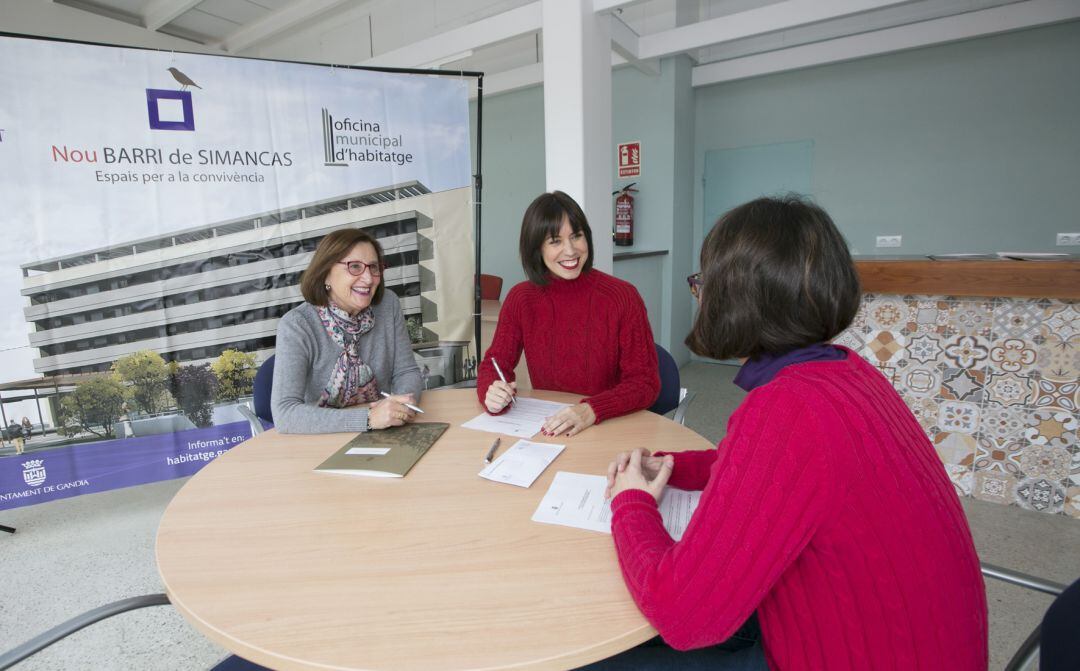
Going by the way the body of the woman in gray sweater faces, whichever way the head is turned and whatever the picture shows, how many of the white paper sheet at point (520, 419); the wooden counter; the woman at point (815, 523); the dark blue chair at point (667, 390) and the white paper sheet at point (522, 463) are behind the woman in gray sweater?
0

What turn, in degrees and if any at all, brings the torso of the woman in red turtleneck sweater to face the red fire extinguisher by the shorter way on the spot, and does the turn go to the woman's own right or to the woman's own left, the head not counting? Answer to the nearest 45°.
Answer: approximately 180°

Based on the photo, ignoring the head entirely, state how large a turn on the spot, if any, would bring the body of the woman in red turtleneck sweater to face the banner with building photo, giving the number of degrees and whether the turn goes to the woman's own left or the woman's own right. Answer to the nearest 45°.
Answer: approximately 90° to the woman's own right

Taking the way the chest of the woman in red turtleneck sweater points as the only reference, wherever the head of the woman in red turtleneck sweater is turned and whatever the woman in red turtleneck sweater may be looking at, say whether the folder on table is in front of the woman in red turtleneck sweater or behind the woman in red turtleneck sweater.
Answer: in front

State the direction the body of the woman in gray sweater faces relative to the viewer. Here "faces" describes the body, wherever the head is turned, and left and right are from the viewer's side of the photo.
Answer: facing the viewer and to the right of the viewer

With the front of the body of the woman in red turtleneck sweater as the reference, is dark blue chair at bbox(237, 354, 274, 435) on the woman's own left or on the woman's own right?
on the woman's own right

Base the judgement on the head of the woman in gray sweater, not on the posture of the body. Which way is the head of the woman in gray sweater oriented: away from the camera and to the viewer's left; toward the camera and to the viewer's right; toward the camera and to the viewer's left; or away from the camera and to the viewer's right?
toward the camera and to the viewer's right

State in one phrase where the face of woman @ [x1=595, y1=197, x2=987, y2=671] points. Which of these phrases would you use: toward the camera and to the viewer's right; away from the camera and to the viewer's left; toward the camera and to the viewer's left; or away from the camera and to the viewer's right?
away from the camera and to the viewer's left

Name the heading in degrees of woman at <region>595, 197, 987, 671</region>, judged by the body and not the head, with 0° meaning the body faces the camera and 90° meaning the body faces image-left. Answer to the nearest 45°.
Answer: approximately 135°

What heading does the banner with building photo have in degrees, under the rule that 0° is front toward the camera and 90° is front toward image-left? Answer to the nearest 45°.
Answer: approximately 315°

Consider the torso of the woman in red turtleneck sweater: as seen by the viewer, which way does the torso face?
toward the camera

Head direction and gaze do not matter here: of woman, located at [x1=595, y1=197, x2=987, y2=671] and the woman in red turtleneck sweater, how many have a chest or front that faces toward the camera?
1

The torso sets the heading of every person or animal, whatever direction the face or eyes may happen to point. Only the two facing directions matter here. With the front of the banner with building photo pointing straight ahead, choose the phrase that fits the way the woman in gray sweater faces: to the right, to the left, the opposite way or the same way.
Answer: the same way

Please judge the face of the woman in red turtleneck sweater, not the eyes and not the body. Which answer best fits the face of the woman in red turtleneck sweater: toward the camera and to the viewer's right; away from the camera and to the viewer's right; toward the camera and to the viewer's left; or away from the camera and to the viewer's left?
toward the camera and to the viewer's right

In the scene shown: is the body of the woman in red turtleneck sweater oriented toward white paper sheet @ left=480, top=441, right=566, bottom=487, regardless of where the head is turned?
yes

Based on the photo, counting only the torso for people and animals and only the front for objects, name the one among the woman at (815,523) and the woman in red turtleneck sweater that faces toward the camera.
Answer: the woman in red turtleneck sweater

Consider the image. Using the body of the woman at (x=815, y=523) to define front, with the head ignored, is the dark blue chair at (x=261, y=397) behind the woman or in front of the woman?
in front

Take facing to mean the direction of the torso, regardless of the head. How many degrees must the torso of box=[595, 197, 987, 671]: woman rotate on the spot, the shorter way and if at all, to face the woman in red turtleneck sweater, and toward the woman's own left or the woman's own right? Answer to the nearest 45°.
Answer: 0° — they already face them

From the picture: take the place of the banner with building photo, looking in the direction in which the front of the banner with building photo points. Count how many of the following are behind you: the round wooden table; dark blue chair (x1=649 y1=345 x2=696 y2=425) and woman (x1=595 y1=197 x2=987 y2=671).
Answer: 0

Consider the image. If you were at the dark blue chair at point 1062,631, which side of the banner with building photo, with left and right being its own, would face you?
front

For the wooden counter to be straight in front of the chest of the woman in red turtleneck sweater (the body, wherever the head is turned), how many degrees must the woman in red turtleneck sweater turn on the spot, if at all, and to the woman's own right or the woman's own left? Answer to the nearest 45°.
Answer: approximately 90° to the woman's own left
